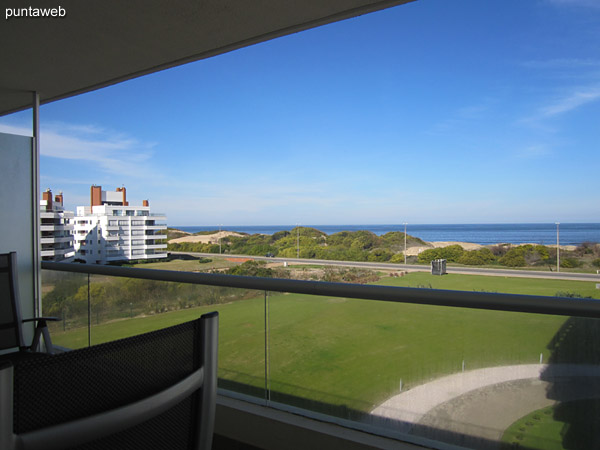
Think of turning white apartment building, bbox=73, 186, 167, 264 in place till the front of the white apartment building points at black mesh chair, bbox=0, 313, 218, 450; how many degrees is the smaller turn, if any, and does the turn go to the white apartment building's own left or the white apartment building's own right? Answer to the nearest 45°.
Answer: approximately 45° to the white apartment building's own right

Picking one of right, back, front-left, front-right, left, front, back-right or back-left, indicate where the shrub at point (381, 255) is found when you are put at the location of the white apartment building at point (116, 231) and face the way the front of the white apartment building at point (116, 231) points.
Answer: left

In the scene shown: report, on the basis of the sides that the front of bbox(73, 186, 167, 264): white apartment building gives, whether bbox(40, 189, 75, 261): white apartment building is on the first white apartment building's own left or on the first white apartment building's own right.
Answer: on the first white apartment building's own right

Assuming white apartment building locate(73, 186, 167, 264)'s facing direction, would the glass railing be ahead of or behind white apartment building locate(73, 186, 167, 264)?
ahead

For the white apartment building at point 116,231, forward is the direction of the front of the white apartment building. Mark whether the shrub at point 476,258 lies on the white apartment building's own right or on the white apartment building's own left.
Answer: on the white apartment building's own left

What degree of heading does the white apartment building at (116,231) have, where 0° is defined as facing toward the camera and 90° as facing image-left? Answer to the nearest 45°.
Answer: approximately 315°
